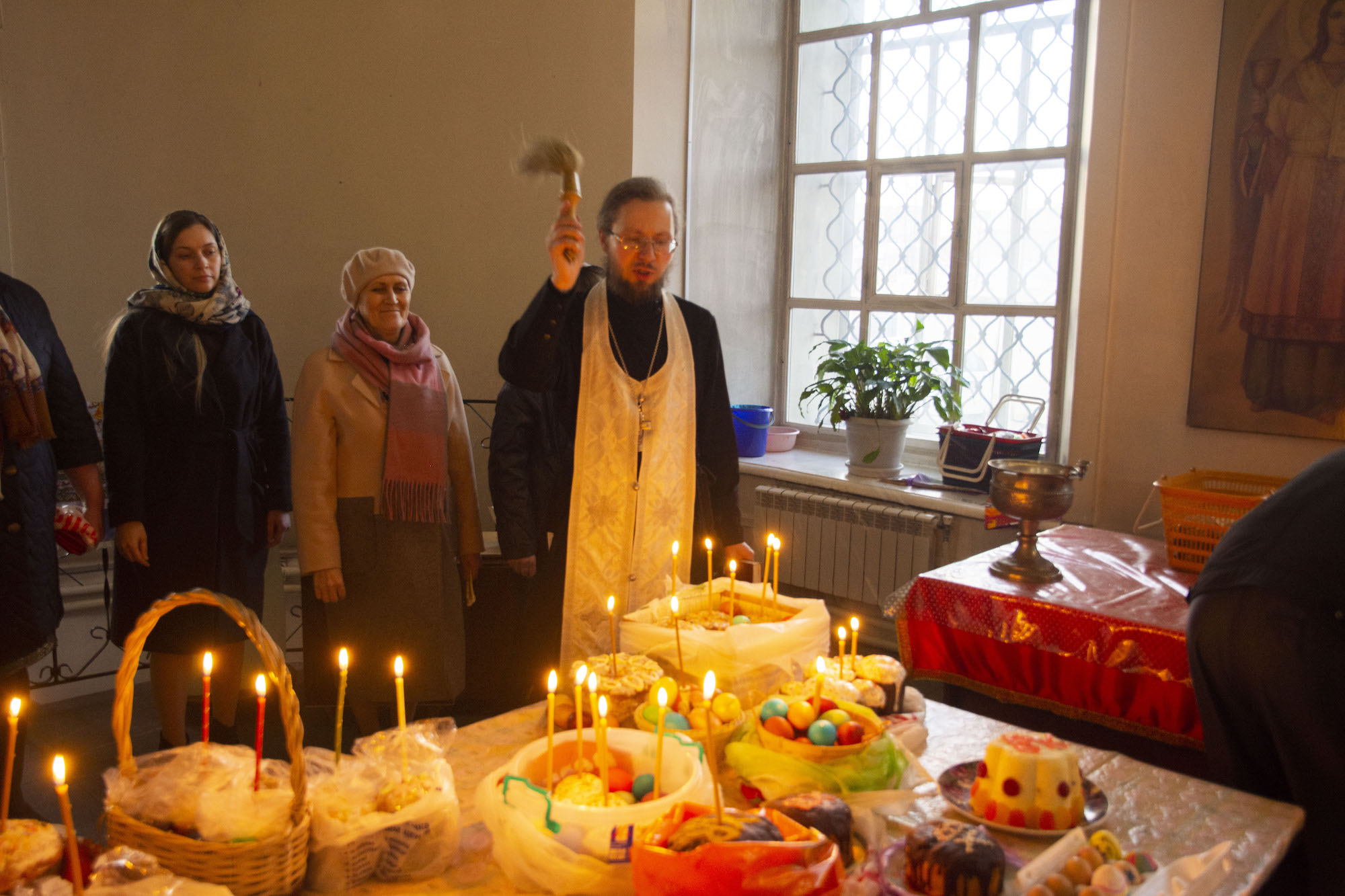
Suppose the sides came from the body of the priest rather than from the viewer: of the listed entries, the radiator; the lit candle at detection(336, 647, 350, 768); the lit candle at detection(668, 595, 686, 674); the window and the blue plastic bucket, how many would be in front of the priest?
2

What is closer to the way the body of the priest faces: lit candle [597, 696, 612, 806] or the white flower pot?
the lit candle

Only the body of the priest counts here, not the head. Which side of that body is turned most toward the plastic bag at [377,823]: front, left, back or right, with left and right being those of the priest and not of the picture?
front

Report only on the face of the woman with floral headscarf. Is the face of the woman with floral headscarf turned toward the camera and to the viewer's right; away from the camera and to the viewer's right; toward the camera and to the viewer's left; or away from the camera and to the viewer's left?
toward the camera and to the viewer's right

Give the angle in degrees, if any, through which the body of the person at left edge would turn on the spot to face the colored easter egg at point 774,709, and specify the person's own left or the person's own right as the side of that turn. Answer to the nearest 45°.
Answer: approximately 45° to the person's own left

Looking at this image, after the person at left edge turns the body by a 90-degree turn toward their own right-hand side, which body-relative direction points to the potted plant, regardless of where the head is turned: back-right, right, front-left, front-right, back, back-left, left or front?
back

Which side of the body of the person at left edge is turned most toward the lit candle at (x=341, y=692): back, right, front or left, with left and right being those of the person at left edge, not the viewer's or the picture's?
front

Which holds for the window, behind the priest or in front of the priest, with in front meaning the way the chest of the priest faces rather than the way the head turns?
behind

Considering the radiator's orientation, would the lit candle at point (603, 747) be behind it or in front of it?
in front
